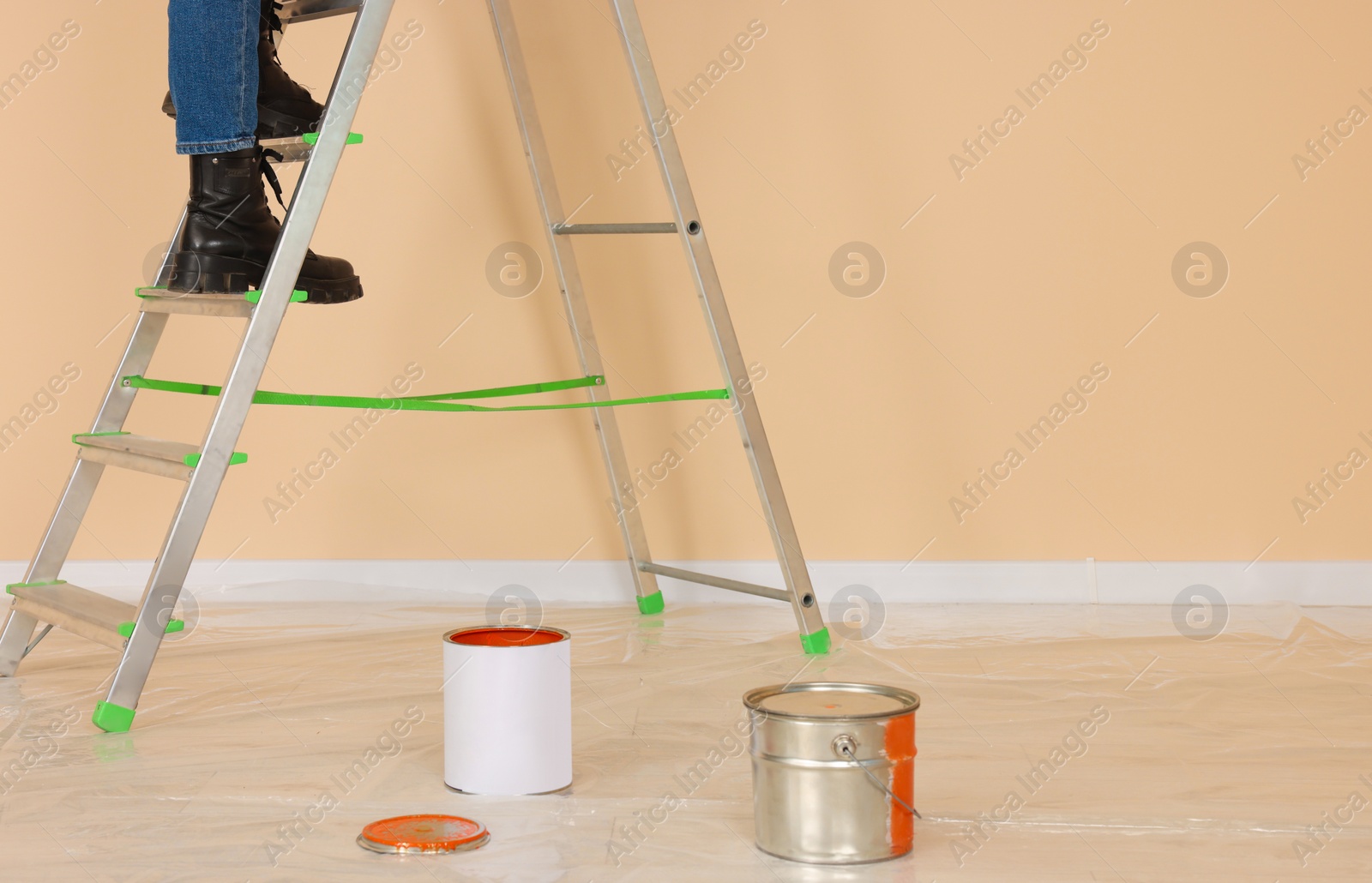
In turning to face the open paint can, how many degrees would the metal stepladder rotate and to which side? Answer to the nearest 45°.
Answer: approximately 90° to its left
